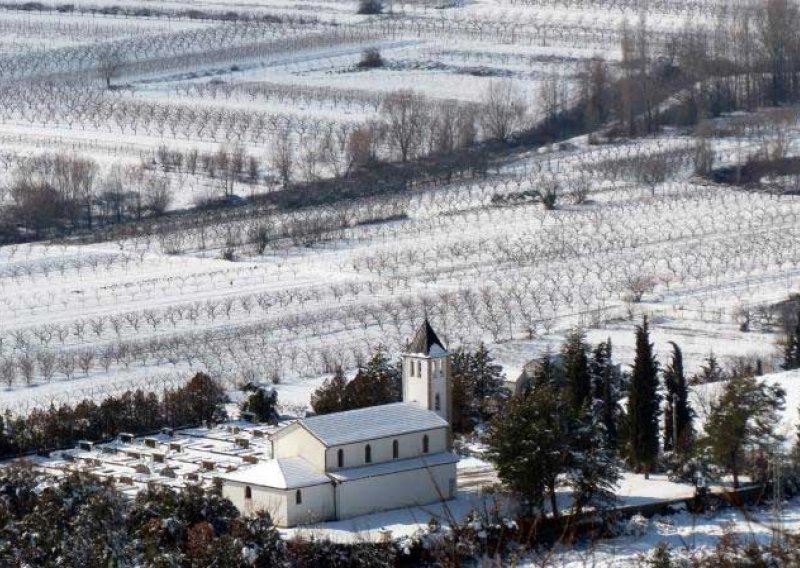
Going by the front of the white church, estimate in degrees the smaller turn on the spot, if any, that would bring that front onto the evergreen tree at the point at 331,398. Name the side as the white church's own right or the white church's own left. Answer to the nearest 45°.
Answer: approximately 45° to the white church's own left

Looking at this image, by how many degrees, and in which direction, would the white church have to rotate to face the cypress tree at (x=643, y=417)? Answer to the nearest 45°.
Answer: approximately 45° to its right

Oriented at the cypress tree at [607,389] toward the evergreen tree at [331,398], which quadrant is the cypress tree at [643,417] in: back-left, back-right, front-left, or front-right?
back-left

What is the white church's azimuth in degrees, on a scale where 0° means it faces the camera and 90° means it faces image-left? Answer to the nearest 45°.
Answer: approximately 225°
